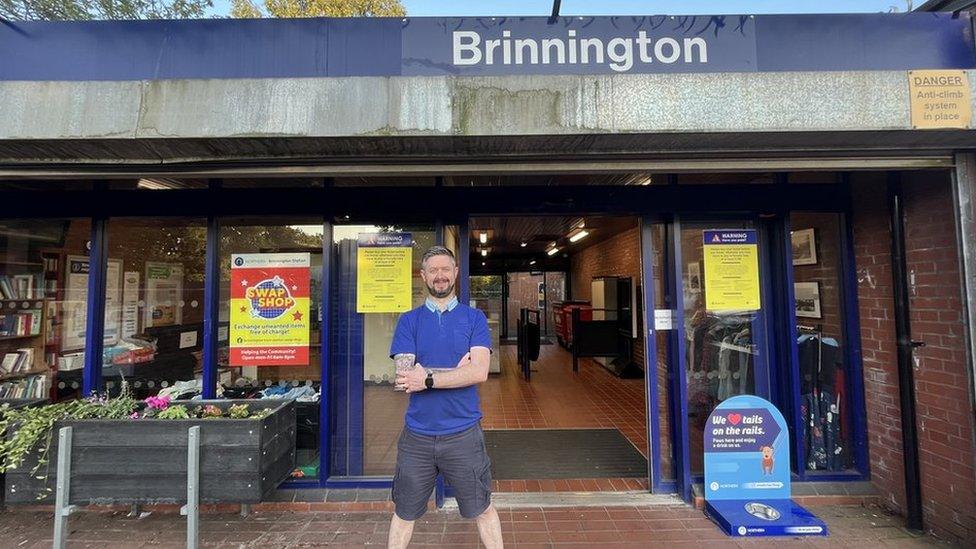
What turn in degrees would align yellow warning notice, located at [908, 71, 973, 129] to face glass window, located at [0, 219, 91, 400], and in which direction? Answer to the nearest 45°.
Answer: approximately 45° to its right

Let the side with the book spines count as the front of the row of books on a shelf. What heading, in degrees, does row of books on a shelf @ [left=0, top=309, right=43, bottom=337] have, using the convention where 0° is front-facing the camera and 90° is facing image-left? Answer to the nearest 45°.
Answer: approximately 0°

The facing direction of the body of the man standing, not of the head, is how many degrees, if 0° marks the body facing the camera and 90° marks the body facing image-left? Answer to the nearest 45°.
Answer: approximately 0°

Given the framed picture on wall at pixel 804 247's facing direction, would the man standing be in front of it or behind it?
in front

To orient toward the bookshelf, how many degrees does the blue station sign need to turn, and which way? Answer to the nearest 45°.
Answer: approximately 90° to its right

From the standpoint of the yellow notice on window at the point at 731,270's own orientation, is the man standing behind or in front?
in front
